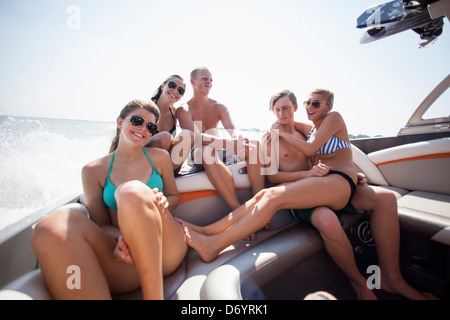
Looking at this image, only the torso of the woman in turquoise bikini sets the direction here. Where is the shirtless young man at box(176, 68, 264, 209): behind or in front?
behind

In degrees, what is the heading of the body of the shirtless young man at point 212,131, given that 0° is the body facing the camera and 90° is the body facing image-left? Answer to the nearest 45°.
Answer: approximately 315°

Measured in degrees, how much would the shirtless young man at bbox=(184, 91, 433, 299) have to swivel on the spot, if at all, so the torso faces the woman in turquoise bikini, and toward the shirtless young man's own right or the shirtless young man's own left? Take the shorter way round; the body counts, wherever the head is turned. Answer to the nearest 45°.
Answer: approximately 90° to the shirtless young man's own right

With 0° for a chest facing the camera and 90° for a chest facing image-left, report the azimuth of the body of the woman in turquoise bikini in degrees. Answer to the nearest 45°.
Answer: approximately 0°

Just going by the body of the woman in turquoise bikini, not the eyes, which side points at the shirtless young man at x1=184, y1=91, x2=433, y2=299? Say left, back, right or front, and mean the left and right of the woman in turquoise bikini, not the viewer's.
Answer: left

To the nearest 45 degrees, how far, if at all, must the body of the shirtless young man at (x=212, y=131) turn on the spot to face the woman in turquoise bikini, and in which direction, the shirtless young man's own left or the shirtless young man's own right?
approximately 45° to the shirtless young man's own right

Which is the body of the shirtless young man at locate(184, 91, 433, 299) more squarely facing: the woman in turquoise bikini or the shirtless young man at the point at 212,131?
the woman in turquoise bikini
